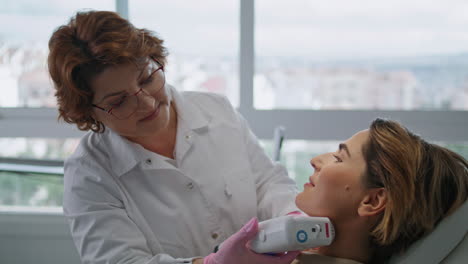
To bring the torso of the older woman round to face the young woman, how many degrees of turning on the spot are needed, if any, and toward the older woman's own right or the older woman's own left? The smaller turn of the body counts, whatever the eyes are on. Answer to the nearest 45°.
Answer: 0° — they already face them

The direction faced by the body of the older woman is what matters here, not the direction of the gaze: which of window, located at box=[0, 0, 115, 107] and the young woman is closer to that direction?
the young woman

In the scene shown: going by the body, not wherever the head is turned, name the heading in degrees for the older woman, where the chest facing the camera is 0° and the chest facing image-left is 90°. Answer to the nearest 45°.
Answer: approximately 315°

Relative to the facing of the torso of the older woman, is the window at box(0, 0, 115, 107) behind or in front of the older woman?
behind

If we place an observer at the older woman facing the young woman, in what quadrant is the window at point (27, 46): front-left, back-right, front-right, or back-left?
back-left

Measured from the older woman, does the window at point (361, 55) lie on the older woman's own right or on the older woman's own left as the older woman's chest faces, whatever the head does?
on the older woman's own left

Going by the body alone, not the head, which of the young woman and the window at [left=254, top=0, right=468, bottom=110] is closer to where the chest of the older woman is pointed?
the young woman
